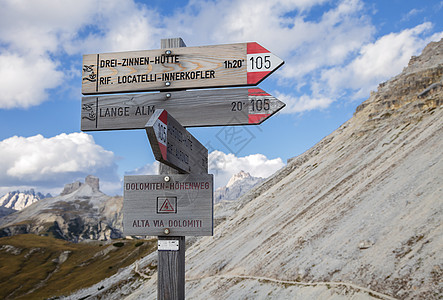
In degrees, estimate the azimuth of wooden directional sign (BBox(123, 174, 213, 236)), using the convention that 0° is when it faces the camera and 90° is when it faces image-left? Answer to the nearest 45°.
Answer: approximately 0°
